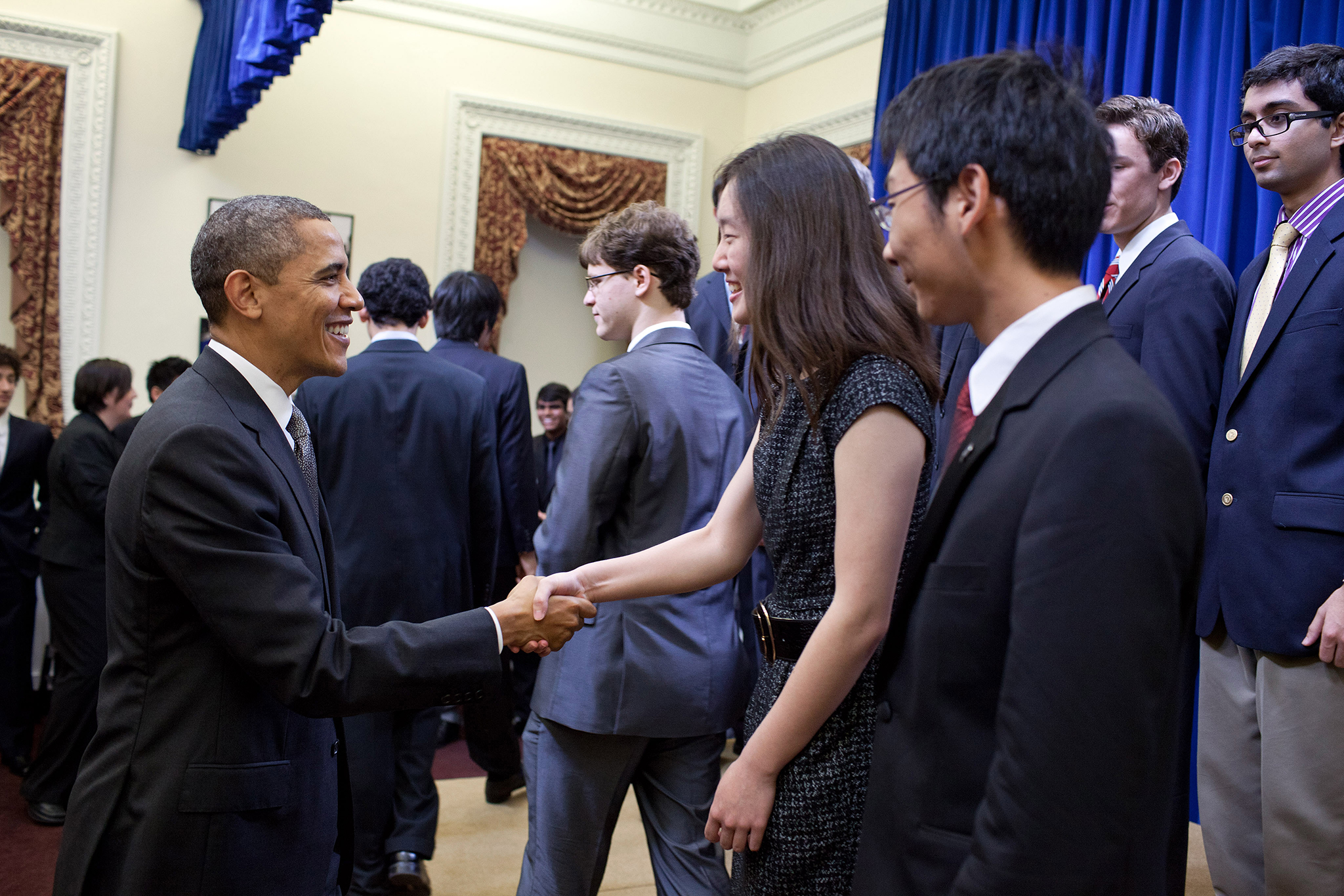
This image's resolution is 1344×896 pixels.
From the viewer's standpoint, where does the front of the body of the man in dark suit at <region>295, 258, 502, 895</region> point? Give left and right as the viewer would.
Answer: facing away from the viewer

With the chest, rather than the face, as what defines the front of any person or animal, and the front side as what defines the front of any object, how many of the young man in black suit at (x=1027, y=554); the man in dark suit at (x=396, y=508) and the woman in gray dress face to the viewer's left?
2

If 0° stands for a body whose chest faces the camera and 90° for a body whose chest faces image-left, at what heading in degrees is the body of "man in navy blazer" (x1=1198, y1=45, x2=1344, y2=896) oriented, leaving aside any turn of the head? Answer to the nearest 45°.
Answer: approximately 45°

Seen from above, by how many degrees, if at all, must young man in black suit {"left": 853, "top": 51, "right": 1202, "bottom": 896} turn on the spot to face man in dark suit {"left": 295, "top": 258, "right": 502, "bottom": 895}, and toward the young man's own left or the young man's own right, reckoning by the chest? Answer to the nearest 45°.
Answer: approximately 45° to the young man's own right

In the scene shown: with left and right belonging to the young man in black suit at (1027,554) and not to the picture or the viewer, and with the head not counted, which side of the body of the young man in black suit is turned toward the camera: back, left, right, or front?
left

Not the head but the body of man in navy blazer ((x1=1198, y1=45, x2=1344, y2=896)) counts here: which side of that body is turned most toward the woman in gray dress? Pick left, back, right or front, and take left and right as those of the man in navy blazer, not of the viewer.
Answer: front

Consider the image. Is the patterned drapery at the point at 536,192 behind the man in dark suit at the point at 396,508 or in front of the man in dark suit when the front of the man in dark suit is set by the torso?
in front

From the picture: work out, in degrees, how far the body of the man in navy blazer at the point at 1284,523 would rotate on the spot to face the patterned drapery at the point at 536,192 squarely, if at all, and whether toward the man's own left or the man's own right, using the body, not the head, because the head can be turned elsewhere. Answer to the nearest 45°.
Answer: approximately 90° to the man's own right

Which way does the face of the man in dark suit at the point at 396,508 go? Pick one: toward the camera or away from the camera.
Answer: away from the camera

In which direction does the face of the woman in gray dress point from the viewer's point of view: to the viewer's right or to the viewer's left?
to the viewer's left

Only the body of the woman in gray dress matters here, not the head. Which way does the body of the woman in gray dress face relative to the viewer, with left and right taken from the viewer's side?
facing to the left of the viewer

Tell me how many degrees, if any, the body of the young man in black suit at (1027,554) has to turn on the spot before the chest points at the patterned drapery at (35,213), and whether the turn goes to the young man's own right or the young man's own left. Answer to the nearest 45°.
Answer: approximately 45° to the young man's own right
